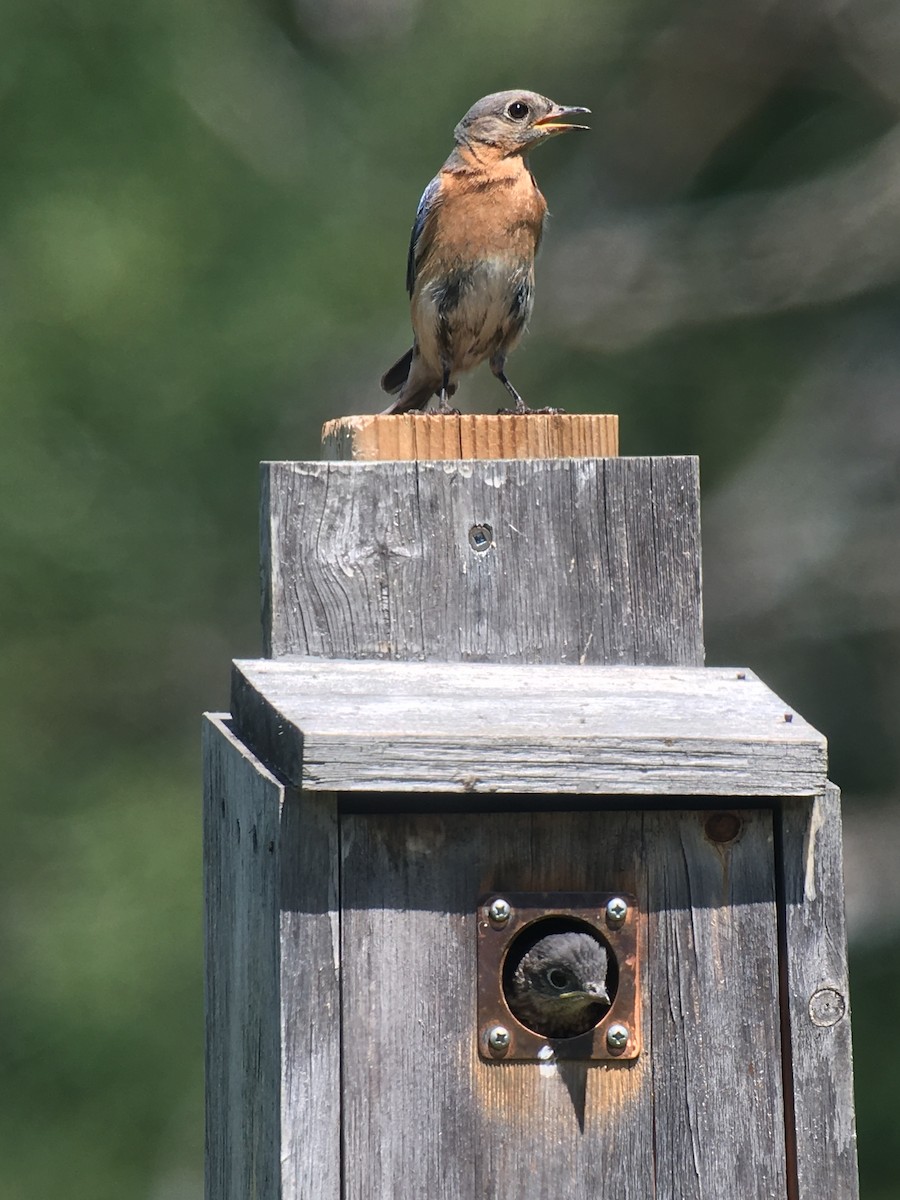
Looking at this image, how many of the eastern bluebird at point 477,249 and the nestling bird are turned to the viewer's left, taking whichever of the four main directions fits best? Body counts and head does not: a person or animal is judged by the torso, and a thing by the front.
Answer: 0

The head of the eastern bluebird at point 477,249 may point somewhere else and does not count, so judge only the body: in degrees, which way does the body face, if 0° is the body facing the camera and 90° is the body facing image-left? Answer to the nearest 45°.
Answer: approximately 315°

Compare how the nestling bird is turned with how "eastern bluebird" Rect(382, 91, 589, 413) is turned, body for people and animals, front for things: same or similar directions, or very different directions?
same or similar directions

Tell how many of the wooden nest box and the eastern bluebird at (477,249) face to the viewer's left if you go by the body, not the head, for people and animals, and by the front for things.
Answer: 0

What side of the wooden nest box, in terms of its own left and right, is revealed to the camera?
front
